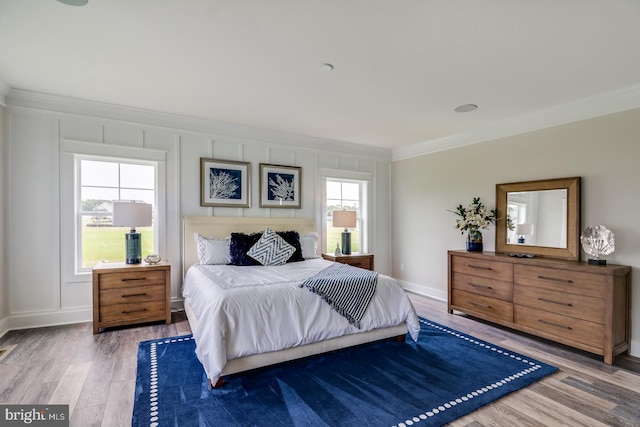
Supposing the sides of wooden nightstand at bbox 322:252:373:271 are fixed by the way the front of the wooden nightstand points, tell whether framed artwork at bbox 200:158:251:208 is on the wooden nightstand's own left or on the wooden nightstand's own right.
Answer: on the wooden nightstand's own right

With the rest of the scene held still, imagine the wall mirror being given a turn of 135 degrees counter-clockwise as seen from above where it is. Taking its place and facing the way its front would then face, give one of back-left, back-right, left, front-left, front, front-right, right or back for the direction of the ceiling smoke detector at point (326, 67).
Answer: back-right

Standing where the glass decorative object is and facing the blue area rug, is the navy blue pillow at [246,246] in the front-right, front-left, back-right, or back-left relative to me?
front-right

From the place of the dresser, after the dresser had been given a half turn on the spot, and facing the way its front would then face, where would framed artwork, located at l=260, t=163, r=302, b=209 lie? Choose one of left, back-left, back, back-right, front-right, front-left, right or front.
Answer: back-left

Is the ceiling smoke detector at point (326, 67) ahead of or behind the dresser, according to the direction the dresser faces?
ahead

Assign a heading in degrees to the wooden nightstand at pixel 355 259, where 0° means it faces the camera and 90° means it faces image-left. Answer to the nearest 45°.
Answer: approximately 315°

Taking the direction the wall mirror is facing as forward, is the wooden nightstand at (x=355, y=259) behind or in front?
in front

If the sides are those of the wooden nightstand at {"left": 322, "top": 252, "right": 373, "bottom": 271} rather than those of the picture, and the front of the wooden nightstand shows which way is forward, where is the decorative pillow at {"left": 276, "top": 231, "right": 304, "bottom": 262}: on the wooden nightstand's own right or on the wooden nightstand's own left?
on the wooden nightstand's own right

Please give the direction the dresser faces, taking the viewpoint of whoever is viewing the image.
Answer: facing the viewer and to the left of the viewer

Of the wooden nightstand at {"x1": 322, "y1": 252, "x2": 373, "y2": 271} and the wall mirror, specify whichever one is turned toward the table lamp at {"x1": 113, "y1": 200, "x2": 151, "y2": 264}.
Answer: the wall mirror

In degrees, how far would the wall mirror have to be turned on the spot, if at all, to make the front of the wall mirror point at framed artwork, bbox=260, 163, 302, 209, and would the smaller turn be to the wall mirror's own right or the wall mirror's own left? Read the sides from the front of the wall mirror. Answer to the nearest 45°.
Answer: approximately 45° to the wall mirror's own right

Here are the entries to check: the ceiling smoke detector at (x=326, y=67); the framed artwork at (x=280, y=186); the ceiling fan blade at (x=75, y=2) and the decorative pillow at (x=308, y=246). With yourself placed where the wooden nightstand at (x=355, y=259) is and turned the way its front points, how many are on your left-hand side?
0

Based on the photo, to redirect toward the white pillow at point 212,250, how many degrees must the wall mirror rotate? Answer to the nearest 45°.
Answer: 0° — it already faces it

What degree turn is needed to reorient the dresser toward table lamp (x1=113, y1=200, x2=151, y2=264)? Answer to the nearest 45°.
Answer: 0° — it already faces it

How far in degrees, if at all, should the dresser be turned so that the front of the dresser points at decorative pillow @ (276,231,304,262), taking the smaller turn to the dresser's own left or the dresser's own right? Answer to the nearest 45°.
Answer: approximately 45° to the dresser's own right

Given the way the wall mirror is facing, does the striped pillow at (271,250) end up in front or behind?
in front
